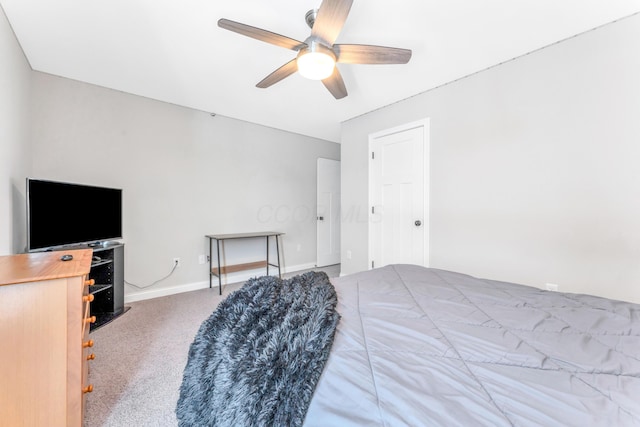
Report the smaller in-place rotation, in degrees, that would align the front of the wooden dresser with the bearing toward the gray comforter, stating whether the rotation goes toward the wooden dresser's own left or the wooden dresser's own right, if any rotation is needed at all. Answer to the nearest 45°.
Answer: approximately 45° to the wooden dresser's own right

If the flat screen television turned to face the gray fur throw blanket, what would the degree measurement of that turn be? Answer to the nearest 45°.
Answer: approximately 45° to its right

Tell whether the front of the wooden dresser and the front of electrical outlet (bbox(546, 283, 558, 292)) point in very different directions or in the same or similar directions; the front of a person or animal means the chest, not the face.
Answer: very different directions

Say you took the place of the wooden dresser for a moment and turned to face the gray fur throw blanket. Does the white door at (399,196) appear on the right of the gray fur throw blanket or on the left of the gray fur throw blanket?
left

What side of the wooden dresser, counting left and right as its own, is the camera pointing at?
right

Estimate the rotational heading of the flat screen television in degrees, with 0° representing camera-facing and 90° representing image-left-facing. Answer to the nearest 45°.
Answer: approximately 315°

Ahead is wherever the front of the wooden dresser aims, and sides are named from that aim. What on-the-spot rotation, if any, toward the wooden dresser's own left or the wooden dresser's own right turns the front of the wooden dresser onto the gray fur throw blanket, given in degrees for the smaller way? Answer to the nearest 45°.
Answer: approximately 45° to the wooden dresser's own right
